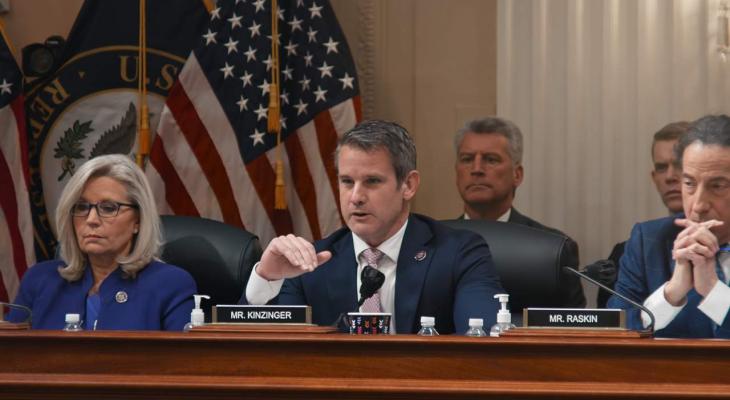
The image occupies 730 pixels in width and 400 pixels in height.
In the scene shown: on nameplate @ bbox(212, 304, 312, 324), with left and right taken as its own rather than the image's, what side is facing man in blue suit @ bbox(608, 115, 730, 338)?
left

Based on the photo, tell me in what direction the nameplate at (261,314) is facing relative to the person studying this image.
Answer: facing the viewer

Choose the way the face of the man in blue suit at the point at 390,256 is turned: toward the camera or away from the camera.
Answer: toward the camera

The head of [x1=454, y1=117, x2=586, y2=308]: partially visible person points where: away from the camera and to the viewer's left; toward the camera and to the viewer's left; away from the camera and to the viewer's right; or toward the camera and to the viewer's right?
toward the camera and to the viewer's left

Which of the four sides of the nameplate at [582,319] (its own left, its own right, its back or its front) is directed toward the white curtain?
back

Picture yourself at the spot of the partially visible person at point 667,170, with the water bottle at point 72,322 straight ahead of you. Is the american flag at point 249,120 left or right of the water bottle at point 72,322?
right

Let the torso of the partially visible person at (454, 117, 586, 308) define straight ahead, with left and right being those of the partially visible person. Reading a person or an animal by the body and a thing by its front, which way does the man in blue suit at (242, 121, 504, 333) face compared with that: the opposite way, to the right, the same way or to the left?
the same way

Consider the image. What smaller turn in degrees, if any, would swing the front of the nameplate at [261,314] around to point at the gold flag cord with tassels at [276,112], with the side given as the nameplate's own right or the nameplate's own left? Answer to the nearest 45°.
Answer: approximately 180°

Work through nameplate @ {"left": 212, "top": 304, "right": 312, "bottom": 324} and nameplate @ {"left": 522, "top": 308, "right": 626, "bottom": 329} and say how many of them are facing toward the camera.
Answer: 2

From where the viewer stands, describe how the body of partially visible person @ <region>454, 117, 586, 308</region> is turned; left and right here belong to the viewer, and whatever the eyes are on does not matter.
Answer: facing the viewer and to the left of the viewer

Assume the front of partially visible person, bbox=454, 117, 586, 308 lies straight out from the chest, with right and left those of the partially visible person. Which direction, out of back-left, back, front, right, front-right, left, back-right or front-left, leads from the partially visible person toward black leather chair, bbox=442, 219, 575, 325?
front-left

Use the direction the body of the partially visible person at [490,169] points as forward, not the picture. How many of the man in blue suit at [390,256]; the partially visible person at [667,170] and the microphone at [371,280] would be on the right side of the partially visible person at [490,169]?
0

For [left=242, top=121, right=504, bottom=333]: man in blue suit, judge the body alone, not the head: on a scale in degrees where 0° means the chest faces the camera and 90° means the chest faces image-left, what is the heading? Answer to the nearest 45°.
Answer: approximately 45°

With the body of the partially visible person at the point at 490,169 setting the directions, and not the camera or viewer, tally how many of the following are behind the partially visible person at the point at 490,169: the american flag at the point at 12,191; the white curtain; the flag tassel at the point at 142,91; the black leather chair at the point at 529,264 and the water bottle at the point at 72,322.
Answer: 1

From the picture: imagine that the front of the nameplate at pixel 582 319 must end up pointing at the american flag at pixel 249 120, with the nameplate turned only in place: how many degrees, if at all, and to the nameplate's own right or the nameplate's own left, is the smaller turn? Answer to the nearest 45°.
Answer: approximately 135° to the nameplate's own right

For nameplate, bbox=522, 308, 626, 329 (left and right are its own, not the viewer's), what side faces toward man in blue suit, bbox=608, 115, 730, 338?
back

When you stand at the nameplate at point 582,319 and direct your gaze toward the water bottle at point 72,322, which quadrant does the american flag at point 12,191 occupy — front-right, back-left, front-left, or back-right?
front-right
